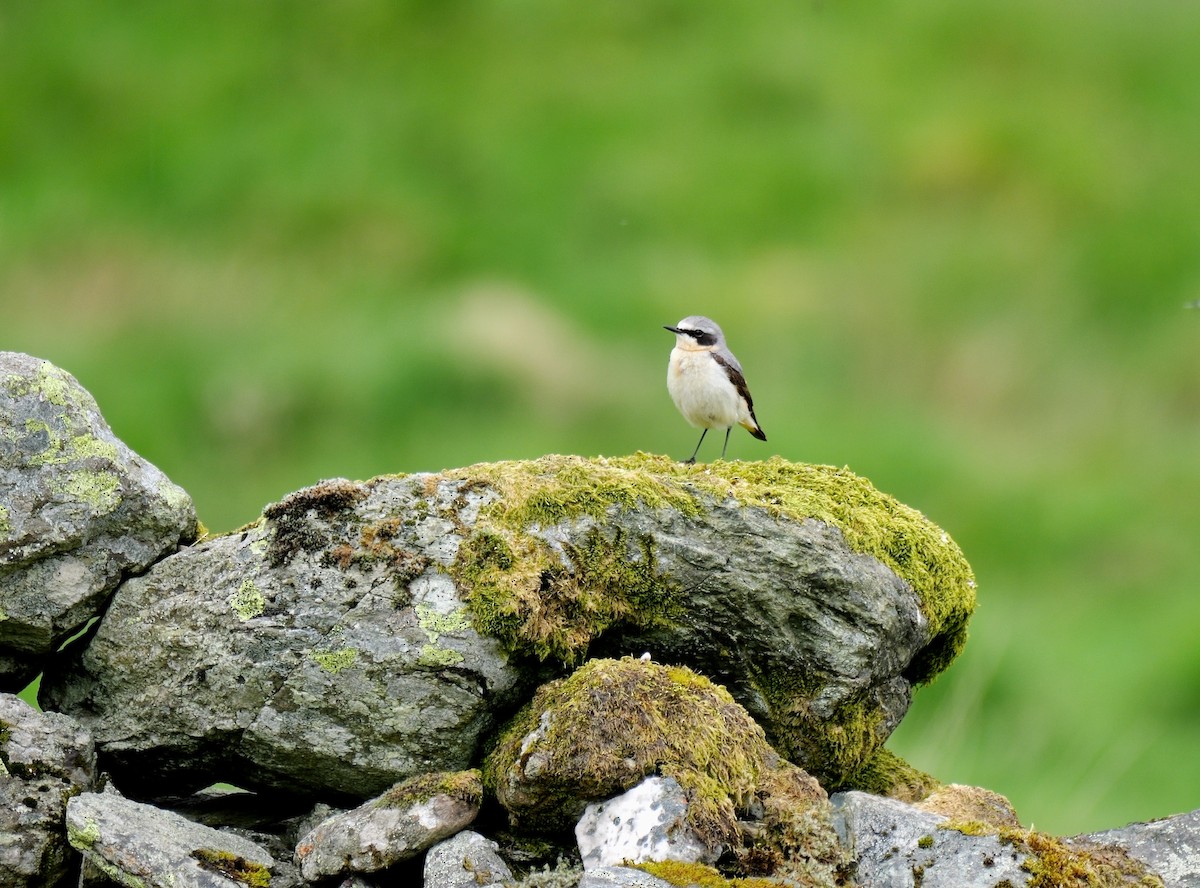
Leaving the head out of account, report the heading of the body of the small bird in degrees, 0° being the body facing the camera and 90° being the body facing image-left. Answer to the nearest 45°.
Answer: approximately 45°
